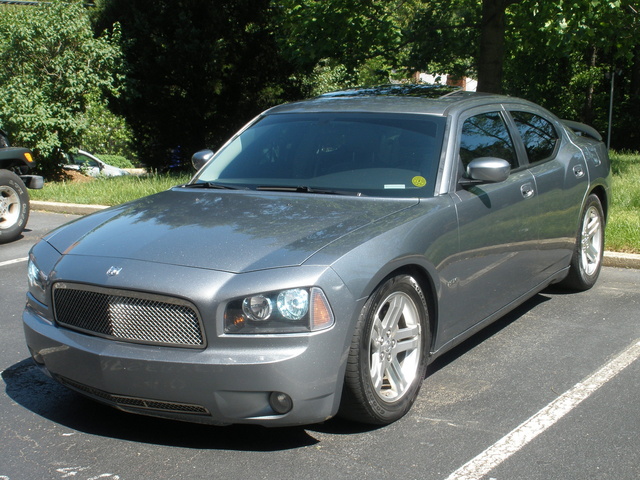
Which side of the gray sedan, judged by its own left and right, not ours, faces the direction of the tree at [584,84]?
back

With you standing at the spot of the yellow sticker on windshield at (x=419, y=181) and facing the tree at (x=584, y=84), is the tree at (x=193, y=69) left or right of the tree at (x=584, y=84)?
left

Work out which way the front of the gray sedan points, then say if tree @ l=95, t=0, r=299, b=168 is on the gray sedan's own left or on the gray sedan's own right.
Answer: on the gray sedan's own right

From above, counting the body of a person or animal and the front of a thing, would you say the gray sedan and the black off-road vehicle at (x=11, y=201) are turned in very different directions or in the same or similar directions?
very different directions

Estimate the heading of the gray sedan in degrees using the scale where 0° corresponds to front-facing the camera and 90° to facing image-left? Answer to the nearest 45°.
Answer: approximately 45°

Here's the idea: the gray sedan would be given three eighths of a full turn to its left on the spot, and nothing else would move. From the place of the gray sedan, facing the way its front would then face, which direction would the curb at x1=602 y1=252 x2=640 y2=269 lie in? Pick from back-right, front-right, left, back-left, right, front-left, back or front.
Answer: front-left

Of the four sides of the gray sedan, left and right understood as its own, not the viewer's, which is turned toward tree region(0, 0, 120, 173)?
right
